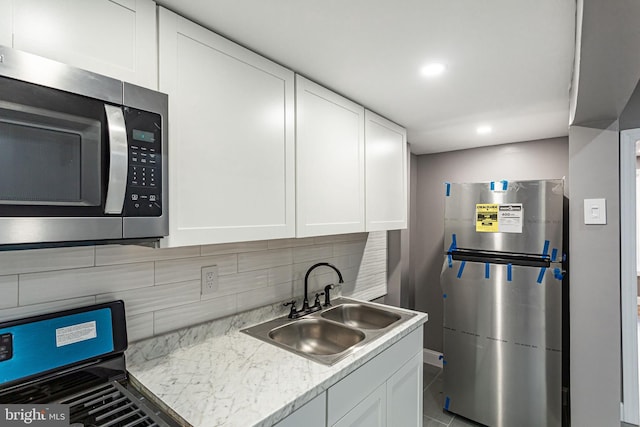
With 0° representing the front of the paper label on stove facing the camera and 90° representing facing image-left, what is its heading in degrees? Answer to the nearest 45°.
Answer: approximately 315°

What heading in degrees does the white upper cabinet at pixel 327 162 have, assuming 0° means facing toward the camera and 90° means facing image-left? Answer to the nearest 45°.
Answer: approximately 315°

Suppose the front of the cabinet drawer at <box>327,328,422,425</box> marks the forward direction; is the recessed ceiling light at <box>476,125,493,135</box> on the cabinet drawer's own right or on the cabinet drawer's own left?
on the cabinet drawer's own left

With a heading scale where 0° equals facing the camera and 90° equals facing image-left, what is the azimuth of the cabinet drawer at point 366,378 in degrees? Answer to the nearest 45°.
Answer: approximately 315°

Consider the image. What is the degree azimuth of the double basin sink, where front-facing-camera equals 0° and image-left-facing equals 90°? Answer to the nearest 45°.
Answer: approximately 315°

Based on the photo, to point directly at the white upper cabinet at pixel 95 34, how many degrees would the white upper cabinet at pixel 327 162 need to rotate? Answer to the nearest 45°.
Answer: approximately 90° to its right

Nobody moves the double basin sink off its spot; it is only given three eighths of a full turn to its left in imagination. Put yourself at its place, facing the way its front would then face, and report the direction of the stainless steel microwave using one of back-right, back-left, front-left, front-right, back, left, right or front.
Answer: back-left
